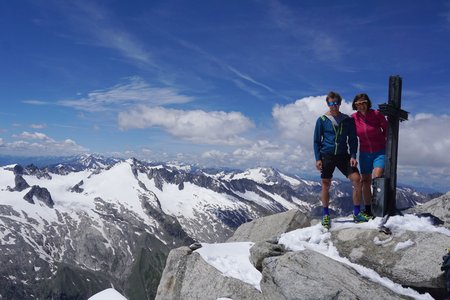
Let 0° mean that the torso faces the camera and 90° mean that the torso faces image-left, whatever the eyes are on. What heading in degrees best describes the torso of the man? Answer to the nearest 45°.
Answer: approximately 0°

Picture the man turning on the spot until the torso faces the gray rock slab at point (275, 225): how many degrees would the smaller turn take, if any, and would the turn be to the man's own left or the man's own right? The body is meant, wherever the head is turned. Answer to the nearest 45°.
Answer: approximately 135° to the man's own right

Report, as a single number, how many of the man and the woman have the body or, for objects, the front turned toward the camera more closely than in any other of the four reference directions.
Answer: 2

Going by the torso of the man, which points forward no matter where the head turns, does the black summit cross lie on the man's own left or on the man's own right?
on the man's own left

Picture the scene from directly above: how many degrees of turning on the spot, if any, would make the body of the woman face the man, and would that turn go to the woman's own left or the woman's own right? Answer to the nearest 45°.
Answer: approximately 45° to the woman's own right

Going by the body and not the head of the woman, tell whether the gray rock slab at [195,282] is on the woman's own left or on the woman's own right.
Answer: on the woman's own right
